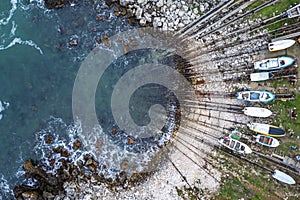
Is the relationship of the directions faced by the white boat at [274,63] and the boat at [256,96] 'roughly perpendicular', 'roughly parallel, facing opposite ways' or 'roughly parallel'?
roughly parallel

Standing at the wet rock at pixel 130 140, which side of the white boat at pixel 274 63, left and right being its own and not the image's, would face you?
back

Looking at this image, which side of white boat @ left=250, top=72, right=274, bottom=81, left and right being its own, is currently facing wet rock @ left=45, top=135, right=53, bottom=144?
back

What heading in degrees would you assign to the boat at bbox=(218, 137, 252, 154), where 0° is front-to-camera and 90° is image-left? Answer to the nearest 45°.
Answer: approximately 315°

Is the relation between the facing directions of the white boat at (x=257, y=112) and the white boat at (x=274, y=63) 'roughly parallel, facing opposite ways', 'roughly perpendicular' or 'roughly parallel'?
roughly parallel

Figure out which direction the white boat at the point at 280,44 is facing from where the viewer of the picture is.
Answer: facing to the right of the viewer

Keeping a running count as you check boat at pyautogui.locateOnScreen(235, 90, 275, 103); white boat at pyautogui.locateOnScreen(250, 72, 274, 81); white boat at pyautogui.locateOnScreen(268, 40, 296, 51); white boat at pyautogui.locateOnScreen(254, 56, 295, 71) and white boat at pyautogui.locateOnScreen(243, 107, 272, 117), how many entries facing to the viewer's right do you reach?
5

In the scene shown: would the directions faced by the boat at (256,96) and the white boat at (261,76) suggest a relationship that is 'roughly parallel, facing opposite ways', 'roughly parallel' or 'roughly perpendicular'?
roughly parallel

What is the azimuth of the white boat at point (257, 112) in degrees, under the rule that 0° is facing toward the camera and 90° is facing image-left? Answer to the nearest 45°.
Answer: approximately 270°
